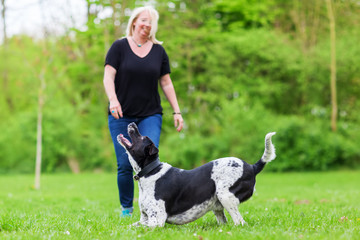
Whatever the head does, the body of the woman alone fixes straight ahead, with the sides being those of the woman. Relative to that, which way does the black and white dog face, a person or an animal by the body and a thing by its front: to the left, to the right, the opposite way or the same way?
to the right

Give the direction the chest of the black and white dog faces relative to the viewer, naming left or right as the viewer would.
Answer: facing to the left of the viewer

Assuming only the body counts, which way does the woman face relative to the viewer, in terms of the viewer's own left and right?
facing the viewer

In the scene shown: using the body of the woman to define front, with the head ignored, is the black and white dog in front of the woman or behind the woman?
in front

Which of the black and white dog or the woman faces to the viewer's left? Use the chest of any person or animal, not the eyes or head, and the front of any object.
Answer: the black and white dog

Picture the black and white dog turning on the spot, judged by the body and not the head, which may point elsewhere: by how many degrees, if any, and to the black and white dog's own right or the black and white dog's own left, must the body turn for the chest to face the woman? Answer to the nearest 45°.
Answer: approximately 45° to the black and white dog's own right

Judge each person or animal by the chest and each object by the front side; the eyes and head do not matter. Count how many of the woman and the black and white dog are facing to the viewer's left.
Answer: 1
